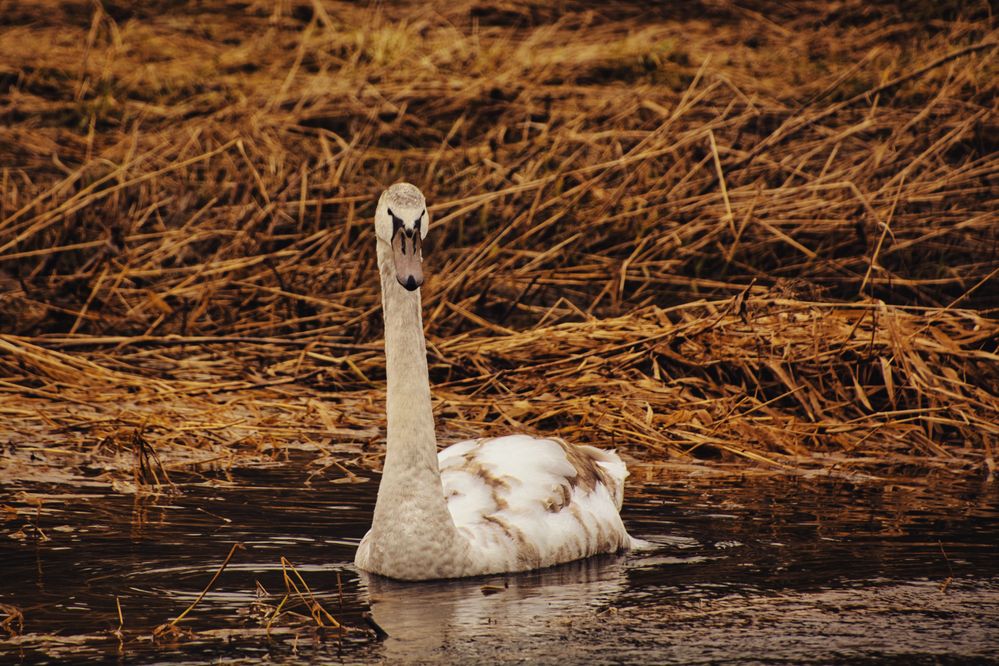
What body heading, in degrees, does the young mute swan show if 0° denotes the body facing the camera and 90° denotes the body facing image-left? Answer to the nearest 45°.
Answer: approximately 45°
